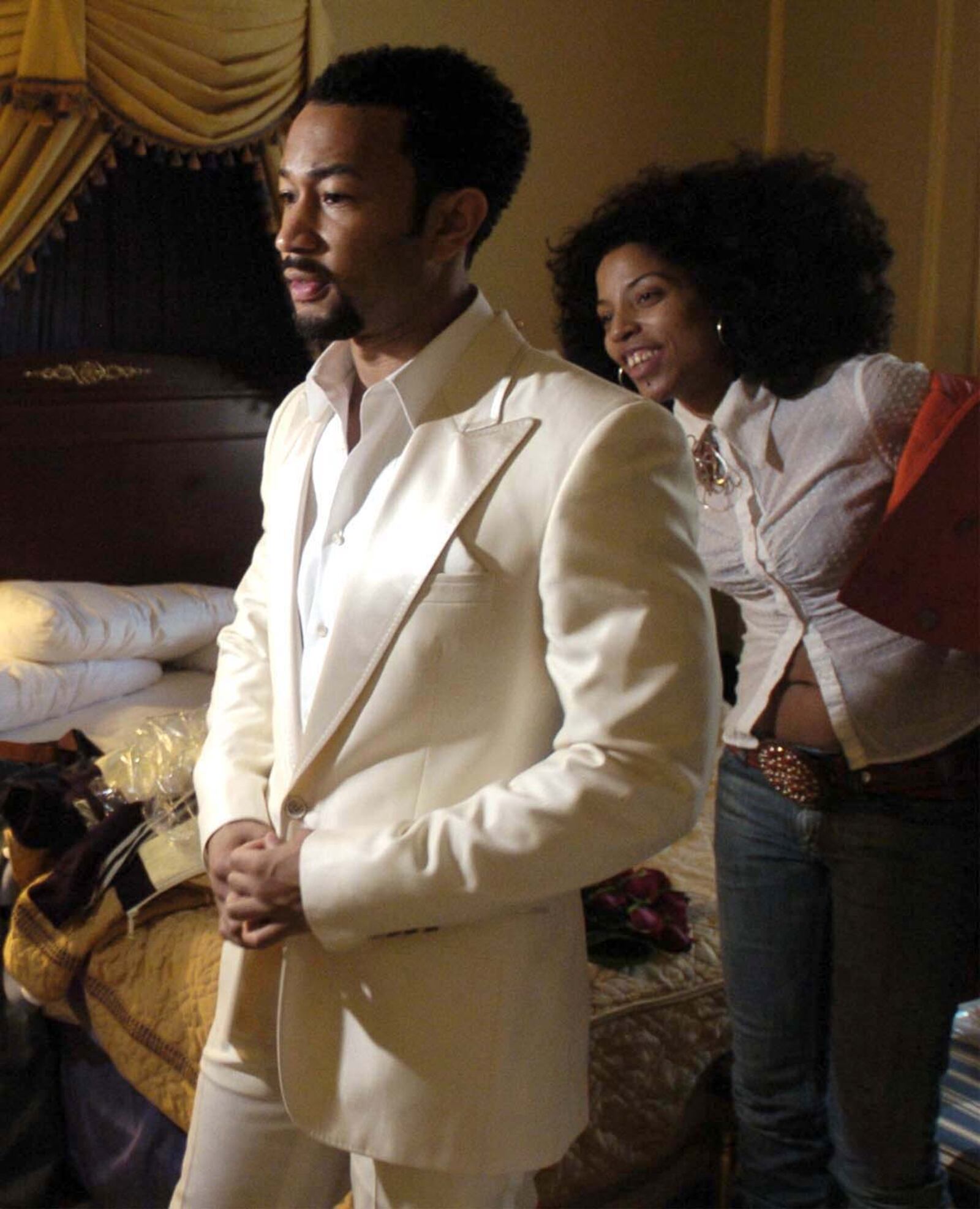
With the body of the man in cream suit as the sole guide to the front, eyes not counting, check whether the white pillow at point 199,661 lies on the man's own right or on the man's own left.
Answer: on the man's own right

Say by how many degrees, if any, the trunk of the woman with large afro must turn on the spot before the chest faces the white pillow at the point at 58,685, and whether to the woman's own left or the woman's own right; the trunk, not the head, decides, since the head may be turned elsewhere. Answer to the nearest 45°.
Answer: approximately 90° to the woman's own right

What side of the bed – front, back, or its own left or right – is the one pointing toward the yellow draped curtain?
back

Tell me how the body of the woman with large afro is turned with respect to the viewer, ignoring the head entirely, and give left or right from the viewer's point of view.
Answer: facing the viewer and to the left of the viewer

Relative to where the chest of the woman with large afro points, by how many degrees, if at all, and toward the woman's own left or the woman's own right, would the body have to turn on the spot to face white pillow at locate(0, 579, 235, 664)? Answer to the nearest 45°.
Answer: approximately 90° to the woman's own right

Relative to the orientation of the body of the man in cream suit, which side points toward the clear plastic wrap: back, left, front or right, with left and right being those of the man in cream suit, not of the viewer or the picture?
right

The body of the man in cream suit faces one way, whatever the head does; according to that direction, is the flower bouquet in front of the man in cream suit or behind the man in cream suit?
behind

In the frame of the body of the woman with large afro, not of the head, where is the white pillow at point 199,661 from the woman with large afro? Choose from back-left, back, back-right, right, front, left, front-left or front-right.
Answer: right
